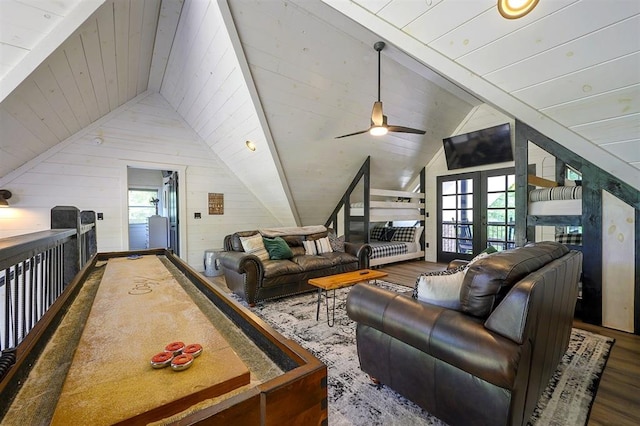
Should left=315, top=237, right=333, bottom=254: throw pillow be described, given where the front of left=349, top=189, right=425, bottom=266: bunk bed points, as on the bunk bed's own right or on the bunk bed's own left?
on the bunk bed's own right

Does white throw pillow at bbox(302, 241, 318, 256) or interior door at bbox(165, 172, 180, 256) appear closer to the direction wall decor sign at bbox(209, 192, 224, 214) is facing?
the white throw pillow

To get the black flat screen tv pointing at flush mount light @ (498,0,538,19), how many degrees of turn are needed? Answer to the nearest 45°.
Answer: approximately 45° to its left

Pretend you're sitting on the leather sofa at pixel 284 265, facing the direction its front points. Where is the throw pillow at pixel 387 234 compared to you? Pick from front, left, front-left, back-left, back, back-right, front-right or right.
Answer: left

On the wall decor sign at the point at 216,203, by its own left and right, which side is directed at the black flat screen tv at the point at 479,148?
left

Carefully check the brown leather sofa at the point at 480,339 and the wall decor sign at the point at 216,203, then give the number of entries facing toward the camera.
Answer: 1

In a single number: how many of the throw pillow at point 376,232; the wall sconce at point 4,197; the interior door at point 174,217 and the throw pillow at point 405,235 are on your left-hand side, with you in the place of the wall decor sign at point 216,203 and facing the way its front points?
2

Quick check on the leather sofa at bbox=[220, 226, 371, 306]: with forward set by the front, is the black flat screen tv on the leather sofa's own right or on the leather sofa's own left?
on the leather sofa's own left

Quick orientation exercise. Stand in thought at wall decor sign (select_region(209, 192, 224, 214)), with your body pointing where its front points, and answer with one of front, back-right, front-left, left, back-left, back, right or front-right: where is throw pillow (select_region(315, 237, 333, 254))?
front-left

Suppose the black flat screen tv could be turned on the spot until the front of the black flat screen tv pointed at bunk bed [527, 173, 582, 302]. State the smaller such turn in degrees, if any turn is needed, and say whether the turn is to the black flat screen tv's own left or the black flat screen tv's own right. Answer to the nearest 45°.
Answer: approximately 45° to the black flat screen tv's own left

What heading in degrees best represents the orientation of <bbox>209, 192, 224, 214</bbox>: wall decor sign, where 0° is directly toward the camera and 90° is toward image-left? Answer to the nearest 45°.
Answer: approximately 0°

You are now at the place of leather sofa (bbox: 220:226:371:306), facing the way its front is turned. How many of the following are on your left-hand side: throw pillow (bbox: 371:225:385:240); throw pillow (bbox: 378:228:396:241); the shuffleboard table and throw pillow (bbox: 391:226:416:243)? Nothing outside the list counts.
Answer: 3

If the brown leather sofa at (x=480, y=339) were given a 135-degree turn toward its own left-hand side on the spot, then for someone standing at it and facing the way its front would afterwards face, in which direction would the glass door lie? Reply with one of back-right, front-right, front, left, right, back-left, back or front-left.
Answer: back

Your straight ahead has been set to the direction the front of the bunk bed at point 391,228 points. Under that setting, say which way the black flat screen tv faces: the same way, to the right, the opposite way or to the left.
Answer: to the right

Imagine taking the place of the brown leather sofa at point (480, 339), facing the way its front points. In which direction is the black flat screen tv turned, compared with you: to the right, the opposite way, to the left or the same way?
to the left
